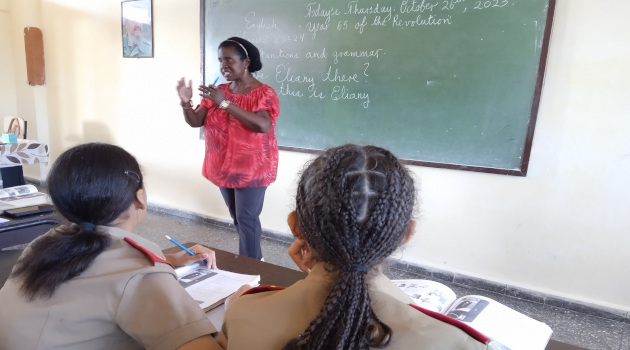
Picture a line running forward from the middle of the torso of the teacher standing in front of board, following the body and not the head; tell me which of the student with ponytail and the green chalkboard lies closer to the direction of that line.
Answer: the student with ponytail

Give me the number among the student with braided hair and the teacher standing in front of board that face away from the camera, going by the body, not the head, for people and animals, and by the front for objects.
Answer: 1

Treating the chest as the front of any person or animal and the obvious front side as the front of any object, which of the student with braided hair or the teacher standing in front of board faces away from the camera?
the student with braided hair

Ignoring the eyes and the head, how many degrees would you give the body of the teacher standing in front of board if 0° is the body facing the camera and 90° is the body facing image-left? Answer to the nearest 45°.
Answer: approximately 45°

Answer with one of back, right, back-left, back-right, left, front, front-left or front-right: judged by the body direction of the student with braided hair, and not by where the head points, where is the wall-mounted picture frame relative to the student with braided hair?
front-left

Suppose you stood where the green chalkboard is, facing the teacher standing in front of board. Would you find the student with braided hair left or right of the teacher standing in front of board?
left

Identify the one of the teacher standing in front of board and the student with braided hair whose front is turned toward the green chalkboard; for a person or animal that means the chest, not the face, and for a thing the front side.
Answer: the student with braided hair

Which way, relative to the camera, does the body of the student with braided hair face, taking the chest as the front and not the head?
away from the camera

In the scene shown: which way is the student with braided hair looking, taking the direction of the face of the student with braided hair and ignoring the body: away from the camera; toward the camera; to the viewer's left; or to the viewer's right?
away from the camera

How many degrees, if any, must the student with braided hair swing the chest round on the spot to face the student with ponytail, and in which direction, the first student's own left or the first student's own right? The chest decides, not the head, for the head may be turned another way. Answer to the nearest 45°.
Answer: approximately 90° to the first student's own left

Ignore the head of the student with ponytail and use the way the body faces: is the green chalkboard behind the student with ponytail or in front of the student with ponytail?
in front

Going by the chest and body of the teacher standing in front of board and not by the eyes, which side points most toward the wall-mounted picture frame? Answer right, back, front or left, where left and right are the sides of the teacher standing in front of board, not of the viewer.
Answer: right

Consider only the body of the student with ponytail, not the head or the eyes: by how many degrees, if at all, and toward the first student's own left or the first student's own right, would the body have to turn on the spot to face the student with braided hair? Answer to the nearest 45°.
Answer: approximately 90° to the first student's own right

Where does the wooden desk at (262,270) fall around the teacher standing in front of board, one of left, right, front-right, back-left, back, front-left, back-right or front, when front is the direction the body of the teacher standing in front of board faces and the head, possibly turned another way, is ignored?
front-left

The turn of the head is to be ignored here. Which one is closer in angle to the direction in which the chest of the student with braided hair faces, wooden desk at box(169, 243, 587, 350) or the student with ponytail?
the wooden desk
